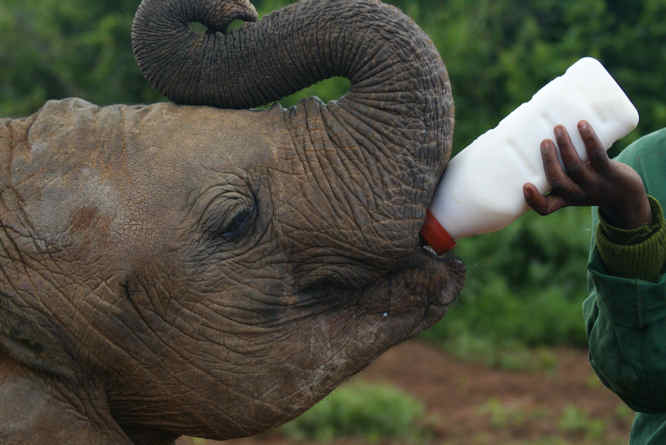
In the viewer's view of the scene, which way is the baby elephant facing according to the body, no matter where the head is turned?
to the viewer's right
